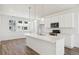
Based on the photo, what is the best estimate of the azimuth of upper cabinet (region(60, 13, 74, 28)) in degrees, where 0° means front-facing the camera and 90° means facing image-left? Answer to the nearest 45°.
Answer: approximately 45°
